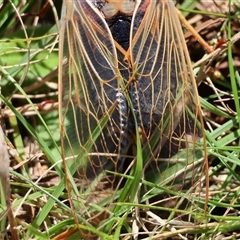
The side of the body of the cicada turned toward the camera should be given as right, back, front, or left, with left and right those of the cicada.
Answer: back
